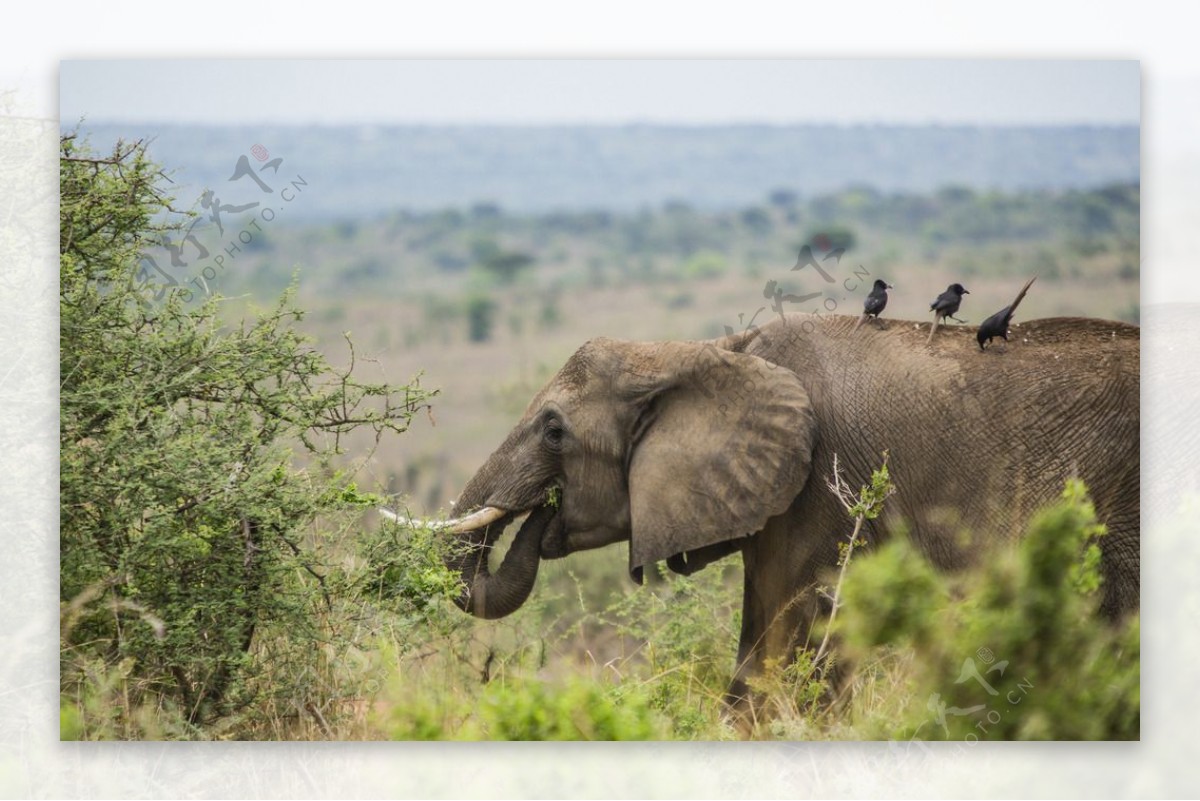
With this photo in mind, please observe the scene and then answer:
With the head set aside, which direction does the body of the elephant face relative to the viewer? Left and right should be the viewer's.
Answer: facing to the left of the viewer

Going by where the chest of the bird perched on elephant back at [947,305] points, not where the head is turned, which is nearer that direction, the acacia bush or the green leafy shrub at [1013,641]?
the green leafy shrub

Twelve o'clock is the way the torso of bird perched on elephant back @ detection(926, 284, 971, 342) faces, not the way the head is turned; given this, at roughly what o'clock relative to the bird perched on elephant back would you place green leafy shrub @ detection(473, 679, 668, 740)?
The green leafy shrub is roughly at 5 o'clock from the bird perched on elephant back.

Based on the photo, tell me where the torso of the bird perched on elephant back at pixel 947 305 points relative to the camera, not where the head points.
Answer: to the viewer's right

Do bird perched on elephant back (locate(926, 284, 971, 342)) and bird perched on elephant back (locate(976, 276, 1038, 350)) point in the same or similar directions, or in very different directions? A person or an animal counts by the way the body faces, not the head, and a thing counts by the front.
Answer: very different directions

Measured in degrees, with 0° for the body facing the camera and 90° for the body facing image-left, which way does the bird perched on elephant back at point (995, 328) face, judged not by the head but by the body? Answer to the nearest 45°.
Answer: approximately 90°

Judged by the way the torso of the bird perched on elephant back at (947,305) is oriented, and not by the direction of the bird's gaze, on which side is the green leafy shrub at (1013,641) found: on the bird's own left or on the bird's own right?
on the bird's own right

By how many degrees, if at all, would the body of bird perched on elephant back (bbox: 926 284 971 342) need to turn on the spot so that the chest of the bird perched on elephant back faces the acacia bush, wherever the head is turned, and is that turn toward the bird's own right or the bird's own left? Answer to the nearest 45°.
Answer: approximately 180°
